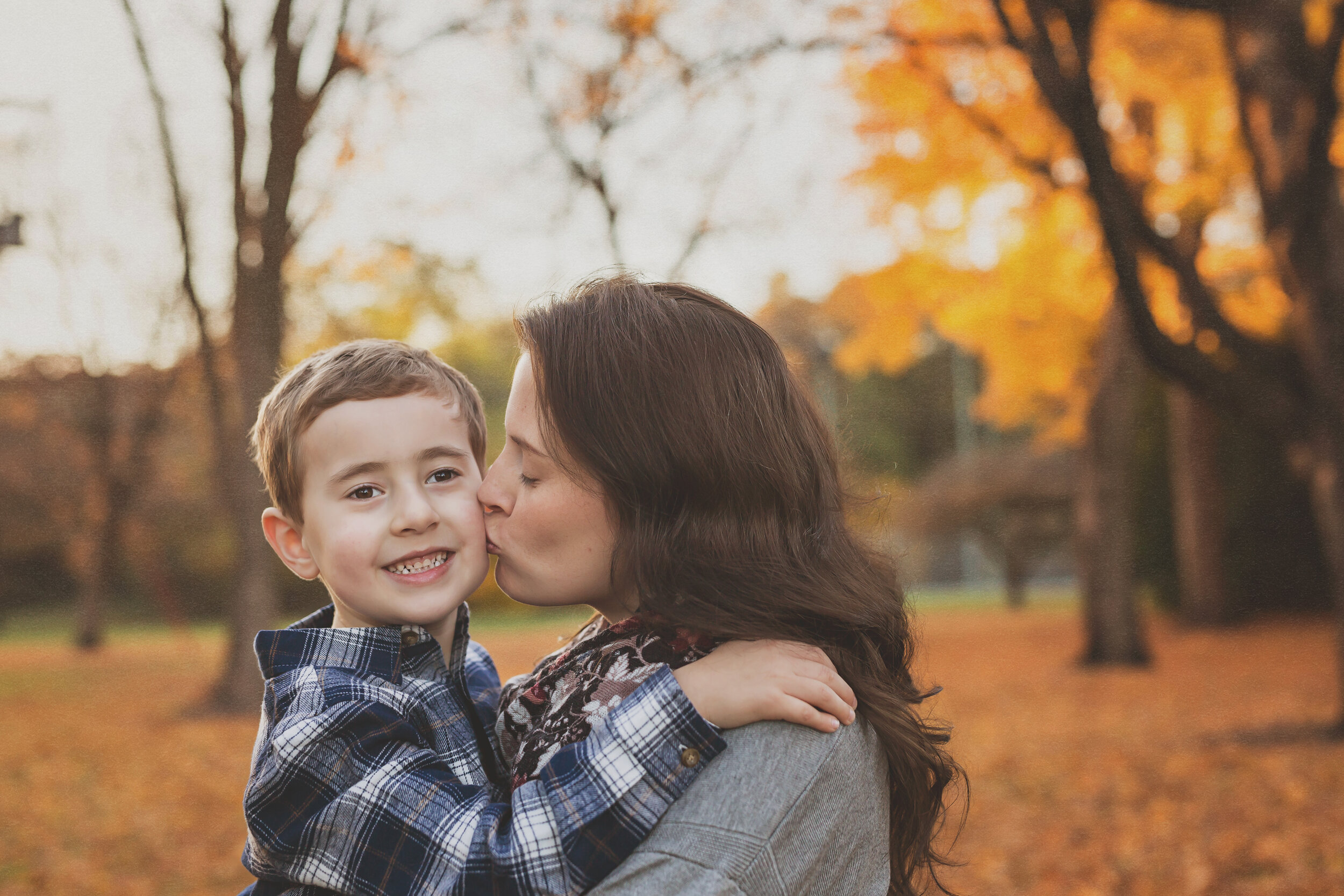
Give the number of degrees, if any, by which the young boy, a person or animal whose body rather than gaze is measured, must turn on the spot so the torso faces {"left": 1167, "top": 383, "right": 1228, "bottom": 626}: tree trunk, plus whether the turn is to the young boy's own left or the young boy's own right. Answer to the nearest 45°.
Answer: approximately 90° to the young boy's own left

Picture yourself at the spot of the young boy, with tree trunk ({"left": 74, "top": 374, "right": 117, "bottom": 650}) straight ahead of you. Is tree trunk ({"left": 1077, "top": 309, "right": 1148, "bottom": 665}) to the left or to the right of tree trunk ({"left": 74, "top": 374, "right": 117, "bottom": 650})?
right

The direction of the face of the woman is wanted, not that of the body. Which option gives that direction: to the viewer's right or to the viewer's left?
to the viewer's left

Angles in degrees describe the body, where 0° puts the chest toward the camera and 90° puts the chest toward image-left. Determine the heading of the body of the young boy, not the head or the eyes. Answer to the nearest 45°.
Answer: approximately 315°

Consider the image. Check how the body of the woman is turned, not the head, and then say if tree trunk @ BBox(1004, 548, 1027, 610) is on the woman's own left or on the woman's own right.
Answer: on the woman's own right

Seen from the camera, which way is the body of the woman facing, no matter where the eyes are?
to the viewer's left
